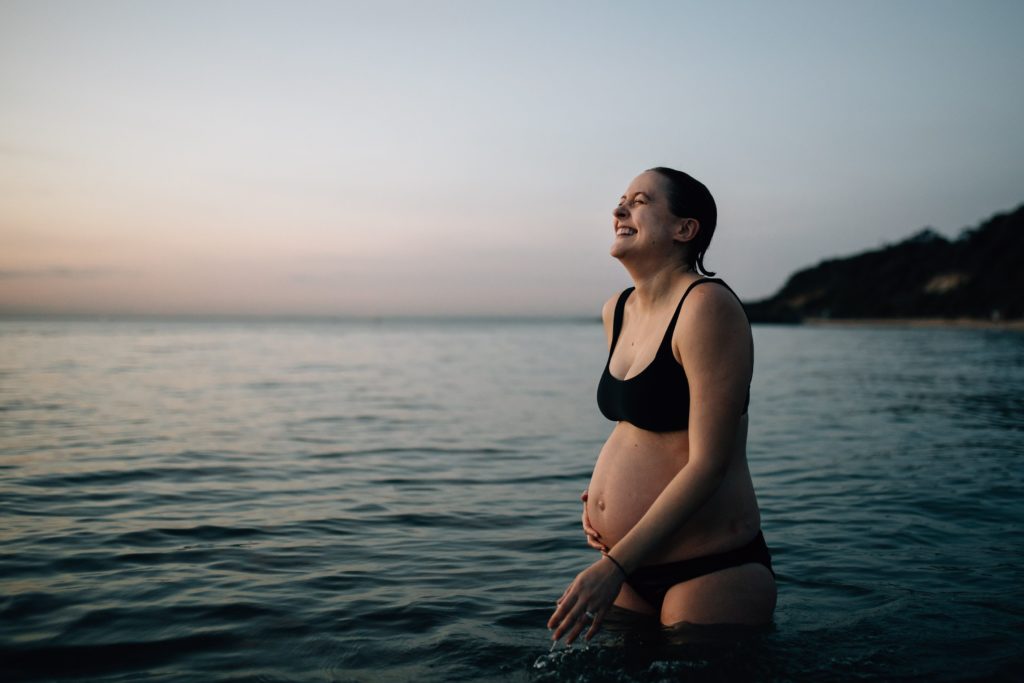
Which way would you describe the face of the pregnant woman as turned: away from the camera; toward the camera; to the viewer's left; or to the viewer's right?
to the viewer's left

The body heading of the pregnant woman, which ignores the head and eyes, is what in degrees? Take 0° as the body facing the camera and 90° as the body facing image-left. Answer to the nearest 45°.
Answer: approximately 45°
